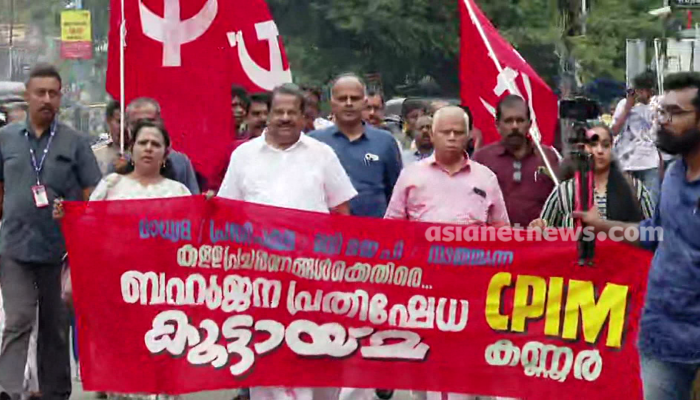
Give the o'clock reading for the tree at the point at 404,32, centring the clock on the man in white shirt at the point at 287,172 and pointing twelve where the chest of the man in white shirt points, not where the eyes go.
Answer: The tree is roughly at 6 o'clock from the man in white shirt.

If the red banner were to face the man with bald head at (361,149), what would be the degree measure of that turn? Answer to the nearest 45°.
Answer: approximately 180°

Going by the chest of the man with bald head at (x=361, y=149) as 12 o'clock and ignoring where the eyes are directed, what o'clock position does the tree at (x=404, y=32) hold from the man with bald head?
The tree is roughly at 6 o'clock from the man with bald head.

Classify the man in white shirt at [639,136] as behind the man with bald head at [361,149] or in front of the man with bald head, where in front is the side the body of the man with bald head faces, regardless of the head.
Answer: behind

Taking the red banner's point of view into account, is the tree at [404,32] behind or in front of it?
behind

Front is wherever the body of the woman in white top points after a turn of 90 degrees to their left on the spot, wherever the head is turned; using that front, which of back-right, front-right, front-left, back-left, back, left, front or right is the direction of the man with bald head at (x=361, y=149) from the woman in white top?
front-left

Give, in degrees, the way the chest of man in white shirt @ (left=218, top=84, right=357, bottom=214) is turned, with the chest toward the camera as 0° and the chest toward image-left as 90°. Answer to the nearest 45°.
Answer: approximately 0°

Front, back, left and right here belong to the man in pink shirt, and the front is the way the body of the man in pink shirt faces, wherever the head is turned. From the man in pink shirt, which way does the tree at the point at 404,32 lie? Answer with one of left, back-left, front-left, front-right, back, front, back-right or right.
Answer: back

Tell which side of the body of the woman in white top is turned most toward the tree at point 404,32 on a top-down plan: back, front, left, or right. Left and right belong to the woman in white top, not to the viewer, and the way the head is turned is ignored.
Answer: back
